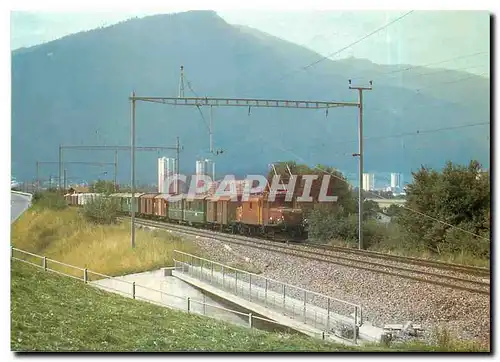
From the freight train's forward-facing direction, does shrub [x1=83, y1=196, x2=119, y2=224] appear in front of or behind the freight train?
behind

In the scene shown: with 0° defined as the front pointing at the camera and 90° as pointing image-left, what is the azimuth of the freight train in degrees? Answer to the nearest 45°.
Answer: approximately 315°

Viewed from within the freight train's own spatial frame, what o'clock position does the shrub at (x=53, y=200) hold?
The shrub is roughly at 5 o'clock from the freight train.

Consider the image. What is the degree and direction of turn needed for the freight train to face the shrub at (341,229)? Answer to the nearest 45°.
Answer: approximately 45° to its left
